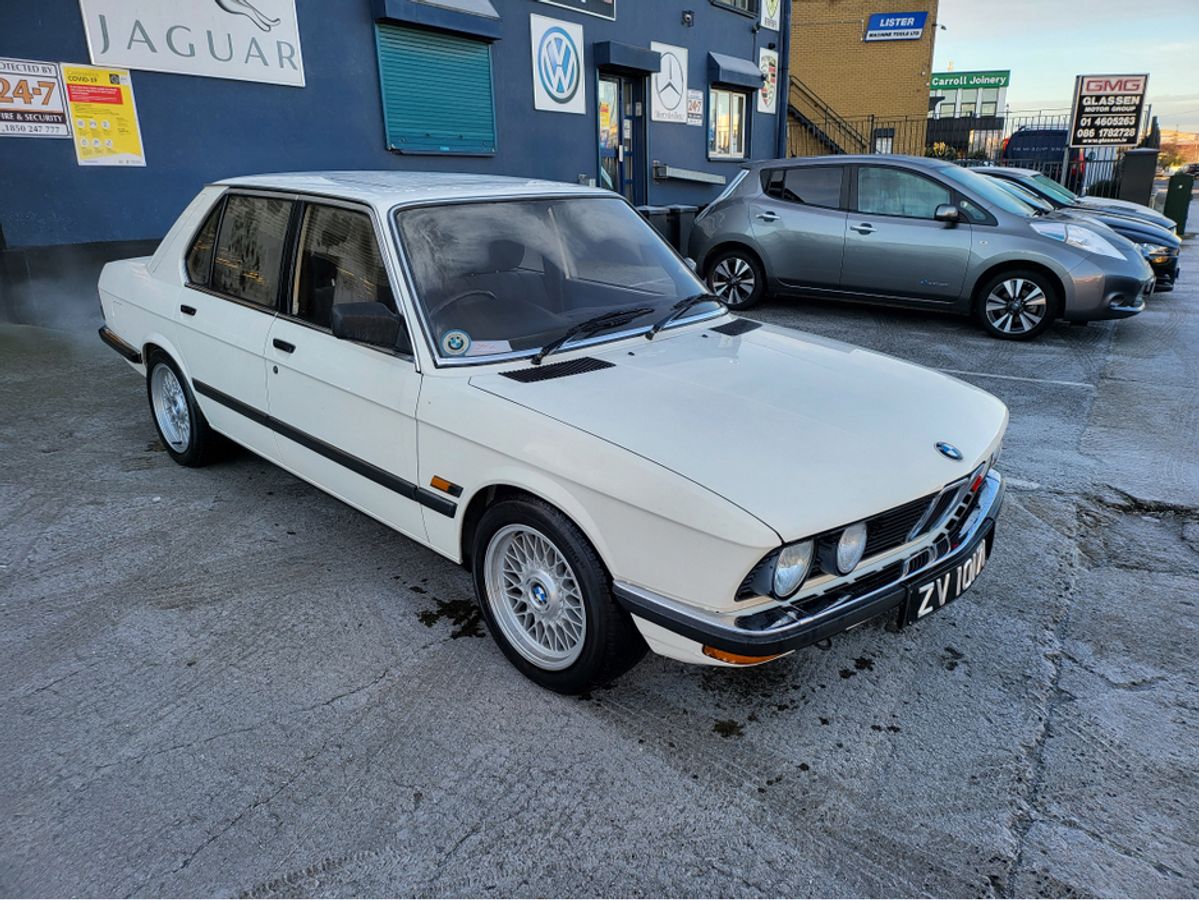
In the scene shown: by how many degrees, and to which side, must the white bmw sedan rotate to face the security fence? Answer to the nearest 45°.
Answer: approximately 90° to its left

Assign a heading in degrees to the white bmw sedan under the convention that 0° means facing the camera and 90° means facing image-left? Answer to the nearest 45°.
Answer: approximately 315°

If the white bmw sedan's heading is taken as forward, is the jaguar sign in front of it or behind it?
behind
